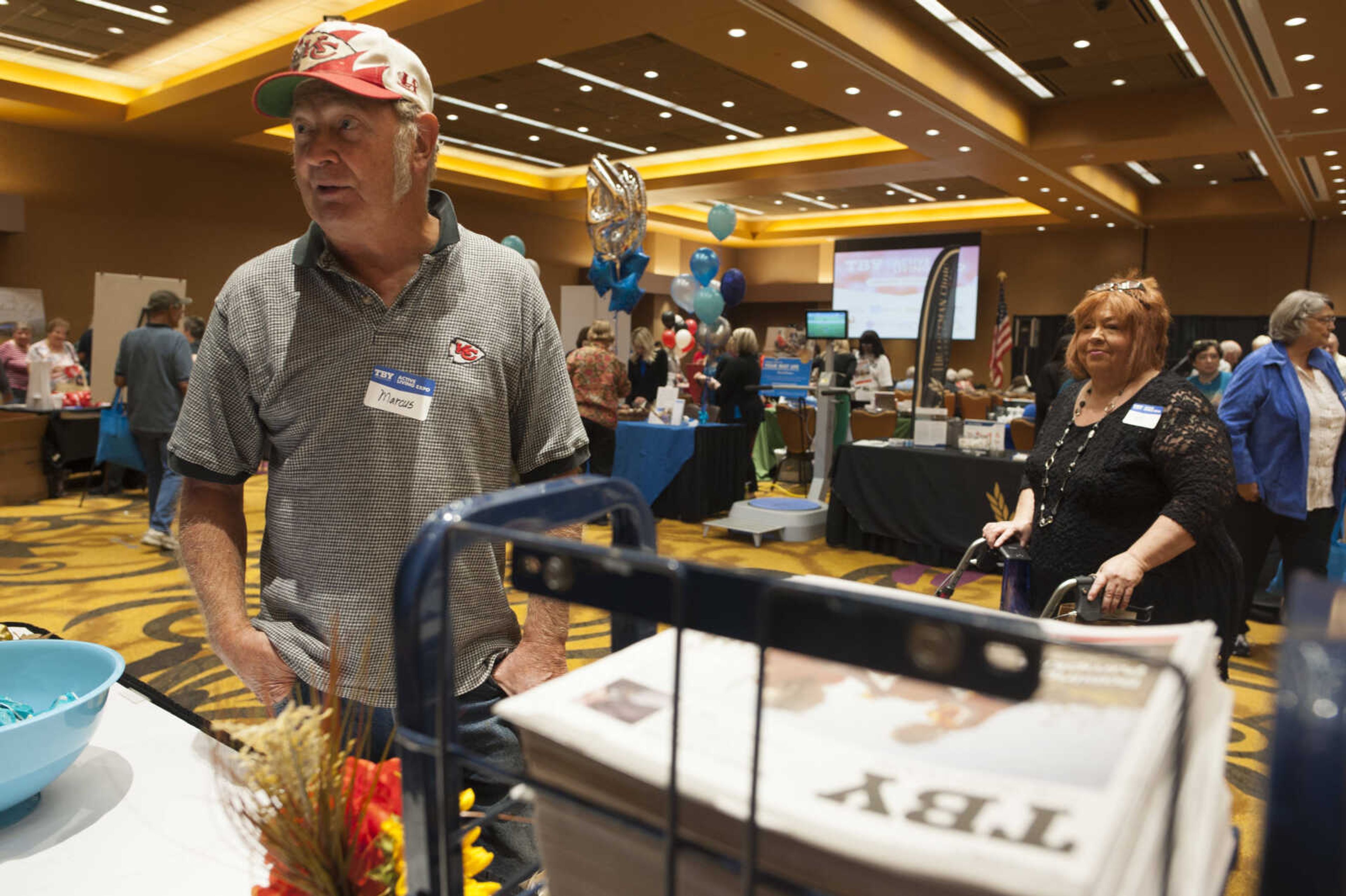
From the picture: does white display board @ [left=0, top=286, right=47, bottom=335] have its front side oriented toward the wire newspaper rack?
yes

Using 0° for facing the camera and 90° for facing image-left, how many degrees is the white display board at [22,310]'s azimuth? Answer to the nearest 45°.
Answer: approximately 0°

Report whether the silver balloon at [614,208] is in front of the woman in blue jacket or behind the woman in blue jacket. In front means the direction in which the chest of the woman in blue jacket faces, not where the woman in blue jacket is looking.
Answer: behind

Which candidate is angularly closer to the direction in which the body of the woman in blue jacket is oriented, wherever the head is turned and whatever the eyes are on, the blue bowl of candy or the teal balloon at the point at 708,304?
the blue bowl of candy

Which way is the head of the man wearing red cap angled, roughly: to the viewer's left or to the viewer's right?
to the viewer's left

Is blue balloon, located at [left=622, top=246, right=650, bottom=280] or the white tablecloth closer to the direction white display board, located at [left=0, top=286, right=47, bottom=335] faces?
the white tablecloth

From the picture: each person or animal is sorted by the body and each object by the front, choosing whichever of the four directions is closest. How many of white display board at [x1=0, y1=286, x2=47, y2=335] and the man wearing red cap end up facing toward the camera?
2

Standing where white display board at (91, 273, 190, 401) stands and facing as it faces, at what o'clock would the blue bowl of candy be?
The blue bowl of candy is roughly at 12 o'clock from the white display board.
